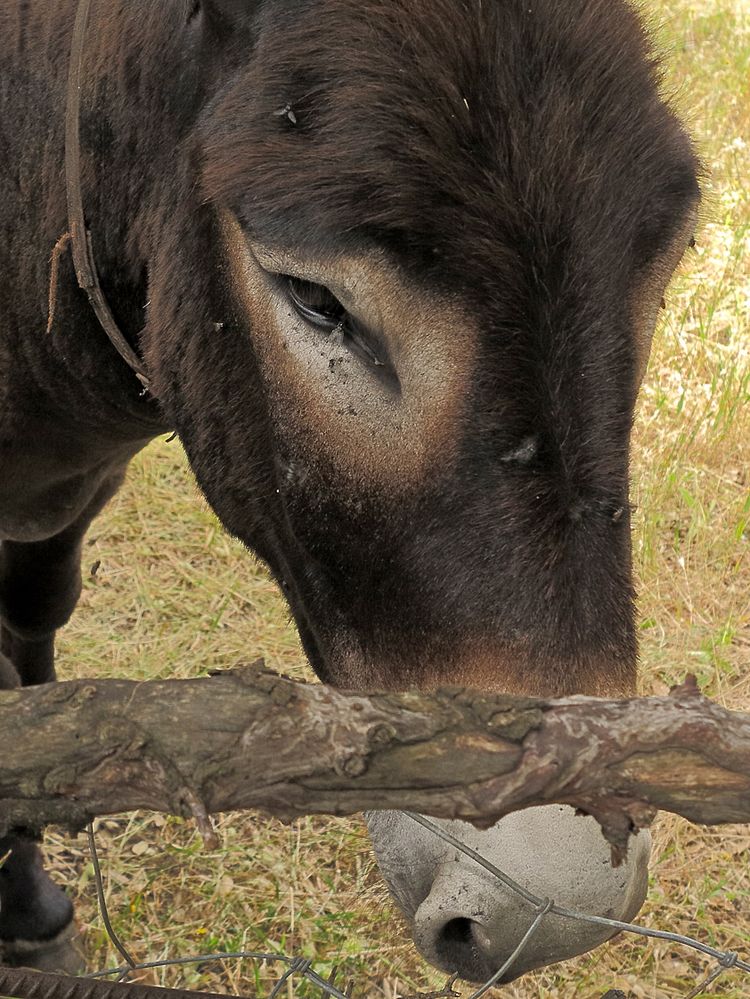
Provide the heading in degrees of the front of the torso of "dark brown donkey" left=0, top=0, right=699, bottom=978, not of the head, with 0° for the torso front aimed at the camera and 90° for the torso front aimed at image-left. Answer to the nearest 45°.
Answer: approximately 315°
